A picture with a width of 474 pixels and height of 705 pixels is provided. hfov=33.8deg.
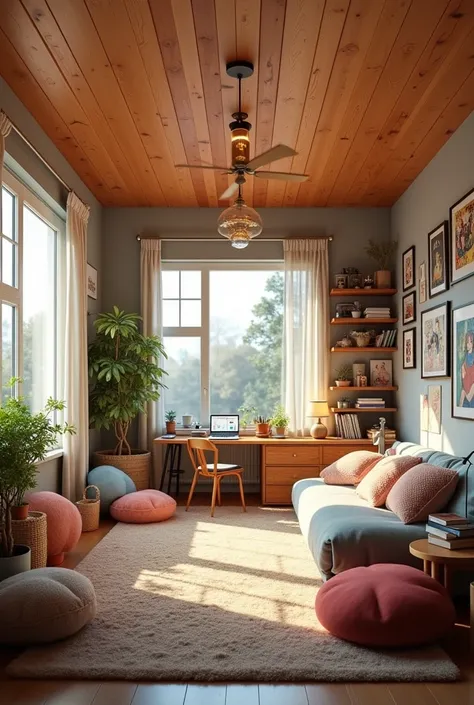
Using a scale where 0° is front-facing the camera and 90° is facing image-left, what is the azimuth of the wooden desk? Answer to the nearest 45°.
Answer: approximately 0°

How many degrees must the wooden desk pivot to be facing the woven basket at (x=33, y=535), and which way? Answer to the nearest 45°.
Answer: approximately 45° to its right

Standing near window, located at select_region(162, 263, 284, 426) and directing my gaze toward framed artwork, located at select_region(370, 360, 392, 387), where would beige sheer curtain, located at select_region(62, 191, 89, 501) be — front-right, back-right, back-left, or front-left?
back-right

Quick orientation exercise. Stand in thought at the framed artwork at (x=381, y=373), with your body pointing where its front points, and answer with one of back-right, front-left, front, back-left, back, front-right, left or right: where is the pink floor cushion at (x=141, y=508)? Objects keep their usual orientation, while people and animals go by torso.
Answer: front-right
